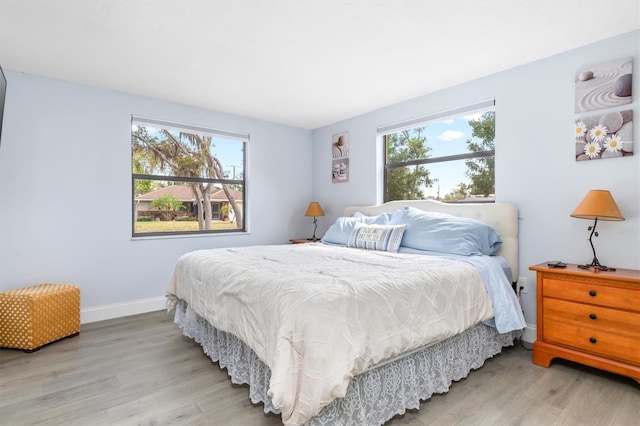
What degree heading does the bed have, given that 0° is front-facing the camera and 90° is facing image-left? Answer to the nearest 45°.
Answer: approximately 45°

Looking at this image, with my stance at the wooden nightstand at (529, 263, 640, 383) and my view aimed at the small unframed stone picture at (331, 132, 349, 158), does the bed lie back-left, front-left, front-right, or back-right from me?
front-left

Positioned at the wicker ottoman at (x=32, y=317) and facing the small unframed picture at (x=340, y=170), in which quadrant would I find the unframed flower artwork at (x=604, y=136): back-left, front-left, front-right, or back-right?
front-right

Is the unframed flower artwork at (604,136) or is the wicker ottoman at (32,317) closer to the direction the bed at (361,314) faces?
the wicker ottoman

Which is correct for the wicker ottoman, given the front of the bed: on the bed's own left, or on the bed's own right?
on the bed's own right

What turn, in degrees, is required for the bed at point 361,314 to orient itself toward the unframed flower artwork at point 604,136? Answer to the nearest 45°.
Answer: approximately 135° to its left

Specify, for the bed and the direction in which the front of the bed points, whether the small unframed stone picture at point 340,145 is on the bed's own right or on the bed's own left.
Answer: on the bed's own right

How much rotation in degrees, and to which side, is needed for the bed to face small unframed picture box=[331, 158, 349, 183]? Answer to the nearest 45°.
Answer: approximately 135° to its right

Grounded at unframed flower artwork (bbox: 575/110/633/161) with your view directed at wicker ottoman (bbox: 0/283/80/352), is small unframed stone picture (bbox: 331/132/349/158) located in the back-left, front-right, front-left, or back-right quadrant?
front-right

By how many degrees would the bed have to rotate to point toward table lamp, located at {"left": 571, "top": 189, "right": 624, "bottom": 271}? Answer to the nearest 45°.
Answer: approximately 135° to its left
